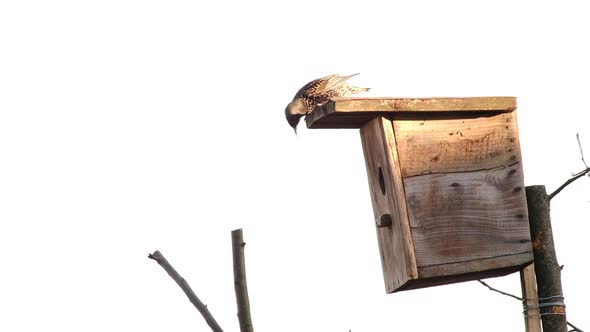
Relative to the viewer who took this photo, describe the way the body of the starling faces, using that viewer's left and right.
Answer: facing to the left of the viewer

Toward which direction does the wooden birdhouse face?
to the viewer's left

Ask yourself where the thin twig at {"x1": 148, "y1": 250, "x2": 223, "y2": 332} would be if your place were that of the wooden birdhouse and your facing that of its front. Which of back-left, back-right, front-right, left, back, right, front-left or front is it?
front-left
